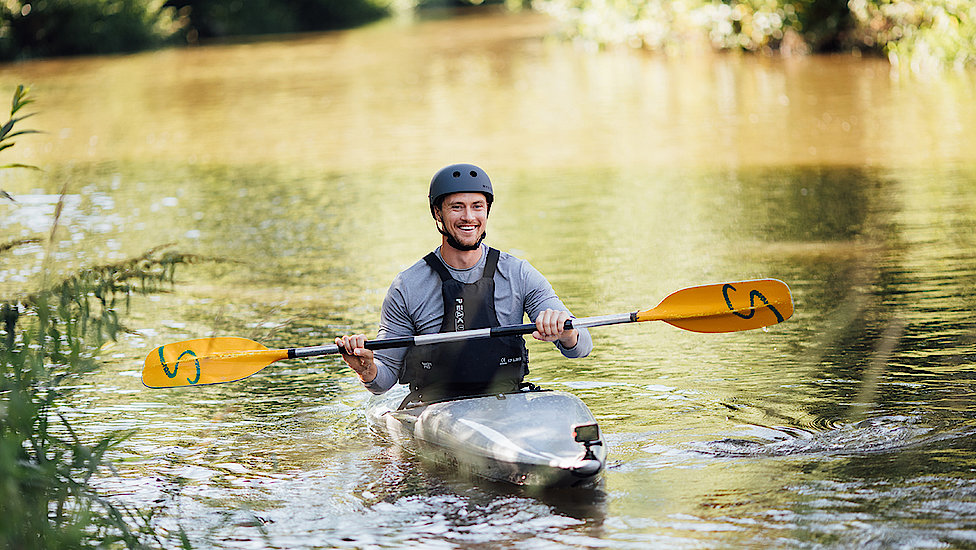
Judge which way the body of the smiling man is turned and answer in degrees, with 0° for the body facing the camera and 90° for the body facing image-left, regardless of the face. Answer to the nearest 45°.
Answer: approximately 0°

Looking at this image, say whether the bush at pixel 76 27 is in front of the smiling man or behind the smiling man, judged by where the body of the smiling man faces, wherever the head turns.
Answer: behind
